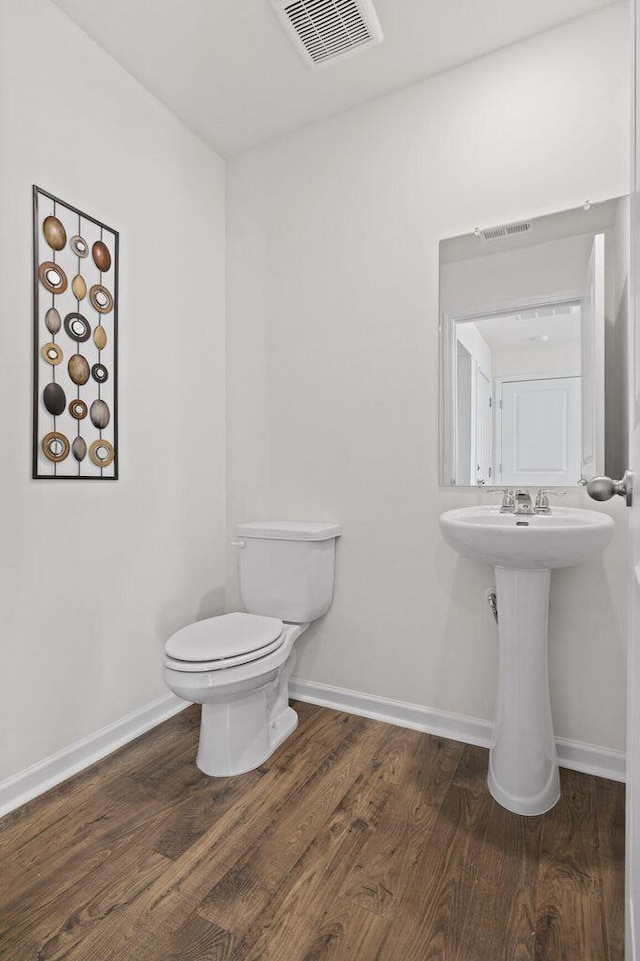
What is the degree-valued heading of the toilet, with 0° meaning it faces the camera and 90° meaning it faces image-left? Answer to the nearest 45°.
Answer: approximately 45°

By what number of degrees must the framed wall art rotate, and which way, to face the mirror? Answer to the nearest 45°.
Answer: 0° — it already faces it

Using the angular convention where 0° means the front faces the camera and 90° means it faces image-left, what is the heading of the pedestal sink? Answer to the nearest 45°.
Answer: approximately 0°

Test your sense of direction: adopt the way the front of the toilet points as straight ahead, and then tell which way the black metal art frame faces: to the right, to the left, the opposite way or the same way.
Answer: to the left

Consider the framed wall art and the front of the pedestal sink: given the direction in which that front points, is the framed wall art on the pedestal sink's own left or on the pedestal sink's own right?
on the pedestal sink's own right

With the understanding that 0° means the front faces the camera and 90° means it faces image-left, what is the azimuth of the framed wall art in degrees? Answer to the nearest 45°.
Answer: approximately 315°

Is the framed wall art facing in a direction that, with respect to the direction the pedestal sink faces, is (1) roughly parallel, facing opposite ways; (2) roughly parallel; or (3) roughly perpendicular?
roughly perpendicular

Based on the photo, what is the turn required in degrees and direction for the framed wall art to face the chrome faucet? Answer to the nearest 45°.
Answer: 0° — it already faces it
